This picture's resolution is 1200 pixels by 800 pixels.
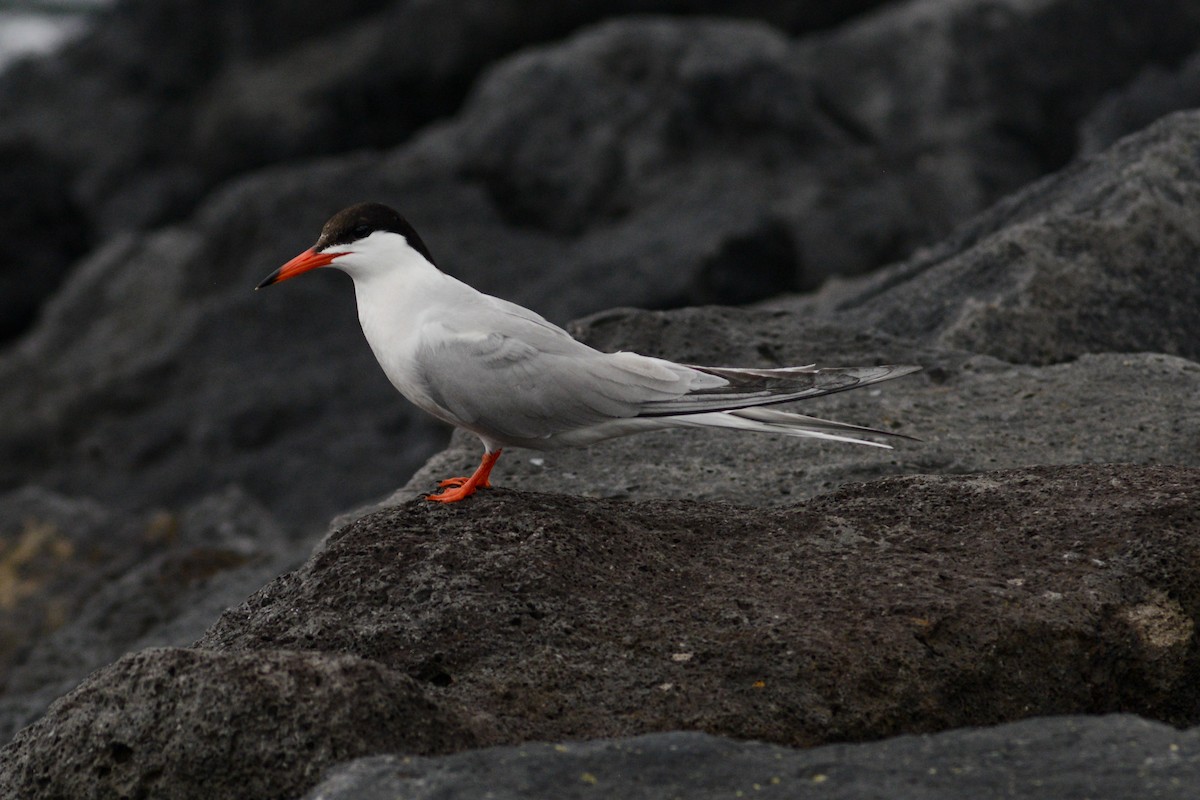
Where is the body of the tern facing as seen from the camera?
to the viewer's left

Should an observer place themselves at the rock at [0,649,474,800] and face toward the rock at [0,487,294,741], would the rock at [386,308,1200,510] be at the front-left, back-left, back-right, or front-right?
front-right

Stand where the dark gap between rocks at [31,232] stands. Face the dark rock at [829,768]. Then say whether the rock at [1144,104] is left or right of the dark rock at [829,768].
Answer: left

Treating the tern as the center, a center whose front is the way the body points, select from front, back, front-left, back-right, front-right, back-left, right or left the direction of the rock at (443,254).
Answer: right

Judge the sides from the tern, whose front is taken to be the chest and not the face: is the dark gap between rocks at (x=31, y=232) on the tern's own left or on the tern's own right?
on the tern's own right

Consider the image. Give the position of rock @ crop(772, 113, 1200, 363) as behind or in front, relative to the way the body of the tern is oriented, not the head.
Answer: behind

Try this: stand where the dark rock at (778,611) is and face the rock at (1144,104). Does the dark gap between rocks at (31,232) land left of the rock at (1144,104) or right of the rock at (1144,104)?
left

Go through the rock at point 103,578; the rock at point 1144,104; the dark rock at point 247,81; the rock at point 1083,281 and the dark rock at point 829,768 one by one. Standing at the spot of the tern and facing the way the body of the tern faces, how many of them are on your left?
1

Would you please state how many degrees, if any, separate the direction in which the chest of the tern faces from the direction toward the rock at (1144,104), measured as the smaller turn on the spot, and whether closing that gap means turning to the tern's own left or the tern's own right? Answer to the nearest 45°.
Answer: approximately 135° to the tern's own right

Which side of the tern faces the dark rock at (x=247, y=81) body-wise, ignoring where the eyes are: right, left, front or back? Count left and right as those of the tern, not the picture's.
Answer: right
